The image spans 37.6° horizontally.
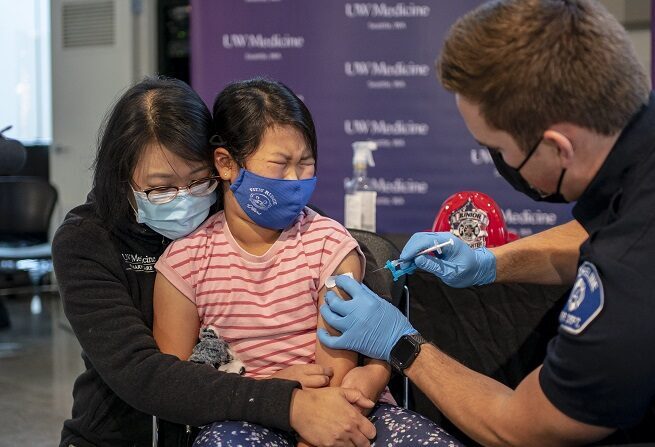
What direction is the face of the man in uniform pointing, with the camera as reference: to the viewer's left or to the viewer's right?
to the viewer's left

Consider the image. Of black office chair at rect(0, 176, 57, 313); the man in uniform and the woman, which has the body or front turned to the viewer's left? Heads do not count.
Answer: the man in uniform

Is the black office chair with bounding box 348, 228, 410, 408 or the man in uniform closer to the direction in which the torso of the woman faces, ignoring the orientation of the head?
the man in uniform

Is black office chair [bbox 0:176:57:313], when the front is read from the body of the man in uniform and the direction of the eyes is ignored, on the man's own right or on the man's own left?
on the man's own right

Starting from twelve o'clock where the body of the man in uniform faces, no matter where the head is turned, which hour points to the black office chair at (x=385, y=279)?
The black office chair is roughly at 2 o'clock from the man in uniform.

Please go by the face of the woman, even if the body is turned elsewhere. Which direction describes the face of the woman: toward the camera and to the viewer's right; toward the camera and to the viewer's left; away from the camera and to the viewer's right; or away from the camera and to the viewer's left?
toward the camera and to the viewer's right

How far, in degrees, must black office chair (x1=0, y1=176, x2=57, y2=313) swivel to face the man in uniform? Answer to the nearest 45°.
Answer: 0° — it already faces them

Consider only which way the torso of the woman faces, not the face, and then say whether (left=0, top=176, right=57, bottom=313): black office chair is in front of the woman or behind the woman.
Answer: behind

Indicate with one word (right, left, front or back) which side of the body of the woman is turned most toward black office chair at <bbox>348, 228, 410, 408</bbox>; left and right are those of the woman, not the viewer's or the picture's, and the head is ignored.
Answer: left

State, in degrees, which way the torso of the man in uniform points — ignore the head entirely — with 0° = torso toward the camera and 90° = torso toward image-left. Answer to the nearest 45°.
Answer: approximately 90°

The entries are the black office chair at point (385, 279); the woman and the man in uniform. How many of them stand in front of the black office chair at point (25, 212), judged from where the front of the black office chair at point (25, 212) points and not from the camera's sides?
3

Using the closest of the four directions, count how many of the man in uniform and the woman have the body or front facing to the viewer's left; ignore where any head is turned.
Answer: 1
